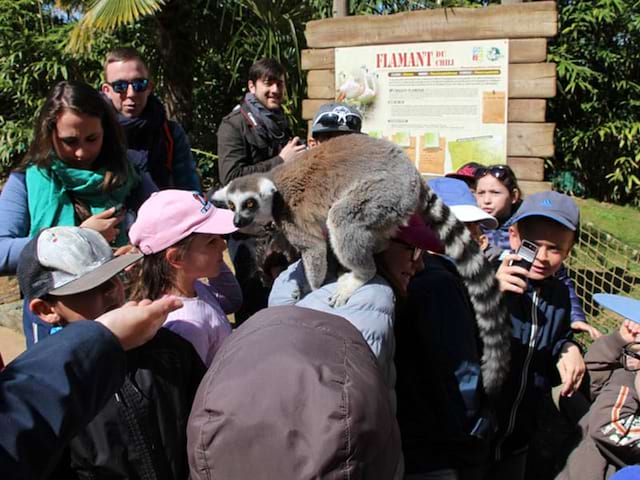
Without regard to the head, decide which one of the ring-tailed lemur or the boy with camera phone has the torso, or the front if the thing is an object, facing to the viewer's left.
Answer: the ring-tailed lemur

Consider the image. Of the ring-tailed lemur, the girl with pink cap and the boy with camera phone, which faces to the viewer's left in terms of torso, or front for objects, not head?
the ring-tailed lemur

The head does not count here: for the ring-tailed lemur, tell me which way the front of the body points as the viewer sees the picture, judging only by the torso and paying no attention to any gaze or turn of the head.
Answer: to the viewer's left

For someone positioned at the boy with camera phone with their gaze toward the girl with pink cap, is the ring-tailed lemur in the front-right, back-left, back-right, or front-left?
front-right

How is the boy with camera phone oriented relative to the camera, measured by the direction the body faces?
toward the camera

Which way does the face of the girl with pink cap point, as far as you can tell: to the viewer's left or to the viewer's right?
to the viewer's right

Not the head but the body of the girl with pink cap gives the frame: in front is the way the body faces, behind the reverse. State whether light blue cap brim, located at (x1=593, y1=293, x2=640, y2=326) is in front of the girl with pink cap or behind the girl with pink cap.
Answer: in front

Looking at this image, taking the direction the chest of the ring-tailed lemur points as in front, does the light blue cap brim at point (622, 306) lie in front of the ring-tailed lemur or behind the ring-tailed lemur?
behind

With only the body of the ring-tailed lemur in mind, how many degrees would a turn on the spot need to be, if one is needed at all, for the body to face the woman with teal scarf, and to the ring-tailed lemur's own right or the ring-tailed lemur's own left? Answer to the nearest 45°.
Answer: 0° — it already faces them

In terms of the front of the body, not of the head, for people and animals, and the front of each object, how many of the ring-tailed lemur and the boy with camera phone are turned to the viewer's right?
0

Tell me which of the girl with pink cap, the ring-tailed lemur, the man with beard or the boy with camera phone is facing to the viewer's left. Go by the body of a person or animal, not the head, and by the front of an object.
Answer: the ring-tailed lemur

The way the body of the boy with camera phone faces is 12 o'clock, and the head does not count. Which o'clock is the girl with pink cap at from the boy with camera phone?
The girl with pink cap is roughly at 2 o'clock from the boy with camera phone.

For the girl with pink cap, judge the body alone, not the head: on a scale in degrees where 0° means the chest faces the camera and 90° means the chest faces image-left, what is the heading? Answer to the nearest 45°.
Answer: approximately 270°

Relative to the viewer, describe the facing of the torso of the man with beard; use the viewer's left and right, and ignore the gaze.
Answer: facing the viewer and to the right of the viewer

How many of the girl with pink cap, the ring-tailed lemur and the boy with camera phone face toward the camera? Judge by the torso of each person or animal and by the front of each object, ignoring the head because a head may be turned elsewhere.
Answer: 1
